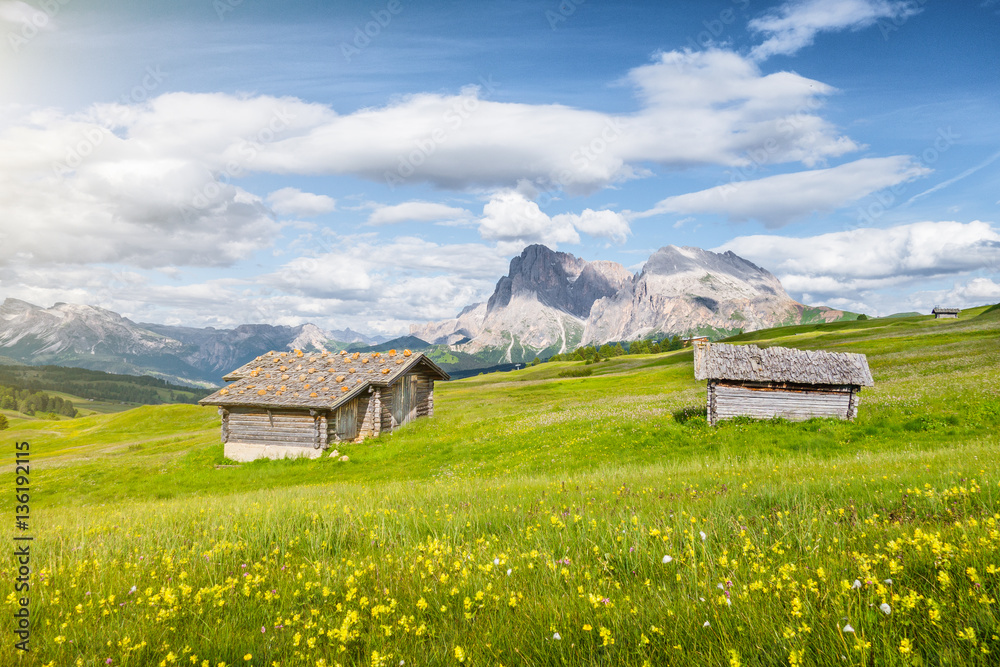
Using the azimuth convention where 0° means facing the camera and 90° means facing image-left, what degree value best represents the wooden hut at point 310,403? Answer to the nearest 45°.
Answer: approximately 315°
